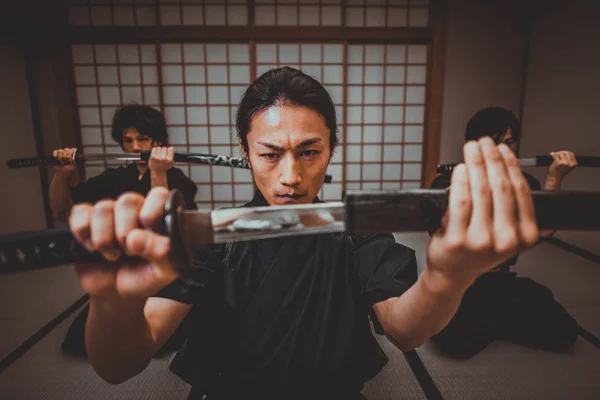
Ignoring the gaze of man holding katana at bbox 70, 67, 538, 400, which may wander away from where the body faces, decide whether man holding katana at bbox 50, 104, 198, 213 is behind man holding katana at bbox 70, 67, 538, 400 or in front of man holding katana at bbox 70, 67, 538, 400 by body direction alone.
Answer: behind

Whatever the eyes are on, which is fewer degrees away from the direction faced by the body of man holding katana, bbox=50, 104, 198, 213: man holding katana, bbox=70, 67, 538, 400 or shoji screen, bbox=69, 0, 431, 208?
the man holding katana

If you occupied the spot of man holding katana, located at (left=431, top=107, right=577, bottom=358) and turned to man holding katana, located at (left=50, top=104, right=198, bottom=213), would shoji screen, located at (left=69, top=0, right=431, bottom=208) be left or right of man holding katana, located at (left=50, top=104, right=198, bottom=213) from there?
right

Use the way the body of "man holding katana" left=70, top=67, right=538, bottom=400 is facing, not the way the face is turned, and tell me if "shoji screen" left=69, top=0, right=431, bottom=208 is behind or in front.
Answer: behind

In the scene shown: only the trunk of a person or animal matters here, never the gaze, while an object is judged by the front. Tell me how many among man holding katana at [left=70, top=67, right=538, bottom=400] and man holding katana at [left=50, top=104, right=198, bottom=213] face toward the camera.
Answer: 2

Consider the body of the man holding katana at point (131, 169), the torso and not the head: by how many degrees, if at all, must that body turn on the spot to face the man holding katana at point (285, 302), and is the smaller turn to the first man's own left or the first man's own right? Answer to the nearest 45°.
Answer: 0° — they already face them
